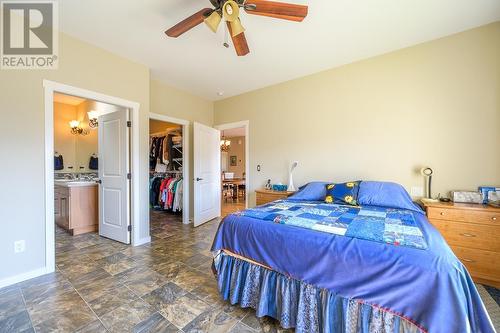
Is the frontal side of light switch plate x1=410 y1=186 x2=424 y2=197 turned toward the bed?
yes

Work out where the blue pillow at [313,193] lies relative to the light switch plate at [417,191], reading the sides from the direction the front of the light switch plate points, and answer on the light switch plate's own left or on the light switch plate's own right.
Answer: on the light switch plate's own right

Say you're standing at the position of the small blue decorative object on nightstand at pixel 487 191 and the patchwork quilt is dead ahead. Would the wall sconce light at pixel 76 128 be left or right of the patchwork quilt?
right

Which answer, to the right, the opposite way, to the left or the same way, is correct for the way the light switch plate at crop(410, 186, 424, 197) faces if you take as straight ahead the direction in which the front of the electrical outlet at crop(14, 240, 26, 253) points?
to the right

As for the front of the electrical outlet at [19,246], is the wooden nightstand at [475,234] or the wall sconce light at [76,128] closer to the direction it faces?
the wooden nightstand

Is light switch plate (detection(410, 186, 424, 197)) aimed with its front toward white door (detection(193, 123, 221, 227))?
no

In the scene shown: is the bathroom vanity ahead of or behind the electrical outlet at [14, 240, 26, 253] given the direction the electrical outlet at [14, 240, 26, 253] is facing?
behind

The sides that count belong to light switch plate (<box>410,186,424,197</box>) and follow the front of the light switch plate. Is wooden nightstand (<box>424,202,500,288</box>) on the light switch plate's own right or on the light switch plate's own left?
on the light switch plate's own left

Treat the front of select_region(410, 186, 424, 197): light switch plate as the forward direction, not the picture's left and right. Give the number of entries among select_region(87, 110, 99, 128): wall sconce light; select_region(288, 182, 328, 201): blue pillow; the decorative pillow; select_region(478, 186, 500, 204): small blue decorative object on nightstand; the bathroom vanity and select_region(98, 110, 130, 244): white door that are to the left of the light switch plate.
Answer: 1

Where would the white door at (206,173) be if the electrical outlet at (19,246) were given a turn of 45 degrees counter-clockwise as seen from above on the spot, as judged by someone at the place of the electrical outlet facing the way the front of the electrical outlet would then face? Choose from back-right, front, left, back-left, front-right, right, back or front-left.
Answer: front-left

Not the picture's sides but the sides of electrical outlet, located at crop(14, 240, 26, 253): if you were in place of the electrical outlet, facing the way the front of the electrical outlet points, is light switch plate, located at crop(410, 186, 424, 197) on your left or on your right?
on your left

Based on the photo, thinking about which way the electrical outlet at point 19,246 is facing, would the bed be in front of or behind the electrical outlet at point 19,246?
in front

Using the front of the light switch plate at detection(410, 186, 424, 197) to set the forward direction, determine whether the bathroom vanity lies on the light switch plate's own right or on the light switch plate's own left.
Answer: on the light switch plate's own right

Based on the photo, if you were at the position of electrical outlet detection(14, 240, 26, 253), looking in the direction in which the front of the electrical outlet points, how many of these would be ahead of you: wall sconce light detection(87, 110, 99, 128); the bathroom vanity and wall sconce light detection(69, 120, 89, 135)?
0

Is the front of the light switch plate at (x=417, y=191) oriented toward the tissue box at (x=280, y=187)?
no

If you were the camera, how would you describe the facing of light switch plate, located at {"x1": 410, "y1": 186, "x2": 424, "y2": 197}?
facing the viewer

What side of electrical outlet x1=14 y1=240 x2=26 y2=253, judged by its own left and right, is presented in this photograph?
front

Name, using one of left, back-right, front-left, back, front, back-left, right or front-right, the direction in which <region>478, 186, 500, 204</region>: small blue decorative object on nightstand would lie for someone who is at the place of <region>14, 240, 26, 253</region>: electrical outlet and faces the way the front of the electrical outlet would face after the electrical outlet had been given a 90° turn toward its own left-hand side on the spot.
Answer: front-right
